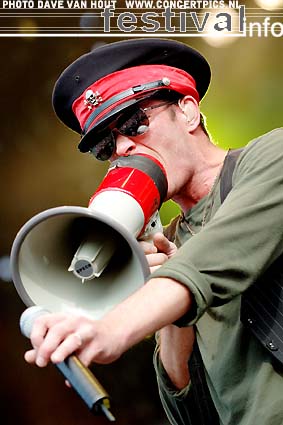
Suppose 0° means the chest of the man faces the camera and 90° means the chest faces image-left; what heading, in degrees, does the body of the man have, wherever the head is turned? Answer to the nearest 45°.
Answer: approximately 45°
